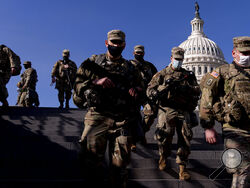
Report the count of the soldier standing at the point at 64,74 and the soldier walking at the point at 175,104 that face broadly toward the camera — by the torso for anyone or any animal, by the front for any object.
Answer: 2

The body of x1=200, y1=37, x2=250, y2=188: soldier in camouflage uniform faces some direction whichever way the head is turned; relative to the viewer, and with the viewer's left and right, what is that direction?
facing the viewer and to the right of the viewer

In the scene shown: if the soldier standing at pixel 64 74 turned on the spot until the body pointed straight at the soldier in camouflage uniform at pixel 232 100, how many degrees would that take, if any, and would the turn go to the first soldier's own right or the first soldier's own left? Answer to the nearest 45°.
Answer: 0° — they already face them

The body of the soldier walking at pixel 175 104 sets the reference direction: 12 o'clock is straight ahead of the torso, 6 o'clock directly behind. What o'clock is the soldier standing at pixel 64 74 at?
the soldier standing at pixel 64 74 is roughly at 5 o'clock from the soldier walking at pixel 175 104.

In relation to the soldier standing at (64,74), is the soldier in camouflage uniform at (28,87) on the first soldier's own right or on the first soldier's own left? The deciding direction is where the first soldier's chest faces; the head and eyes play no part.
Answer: on the first soldier's own right

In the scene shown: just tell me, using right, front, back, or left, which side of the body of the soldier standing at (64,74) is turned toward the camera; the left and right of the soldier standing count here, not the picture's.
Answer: front

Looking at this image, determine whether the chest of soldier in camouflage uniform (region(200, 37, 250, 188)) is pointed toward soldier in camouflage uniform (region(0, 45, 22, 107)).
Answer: no

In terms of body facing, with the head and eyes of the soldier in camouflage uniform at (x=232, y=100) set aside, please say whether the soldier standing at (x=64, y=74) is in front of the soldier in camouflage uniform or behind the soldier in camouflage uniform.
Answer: behind

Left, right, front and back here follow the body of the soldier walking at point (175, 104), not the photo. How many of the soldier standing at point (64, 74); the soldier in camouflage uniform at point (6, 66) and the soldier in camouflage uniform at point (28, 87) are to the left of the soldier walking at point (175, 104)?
0

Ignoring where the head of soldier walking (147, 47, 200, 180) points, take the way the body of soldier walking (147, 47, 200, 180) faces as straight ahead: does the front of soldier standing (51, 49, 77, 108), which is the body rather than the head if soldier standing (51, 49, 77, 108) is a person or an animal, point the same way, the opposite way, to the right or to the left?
the same way

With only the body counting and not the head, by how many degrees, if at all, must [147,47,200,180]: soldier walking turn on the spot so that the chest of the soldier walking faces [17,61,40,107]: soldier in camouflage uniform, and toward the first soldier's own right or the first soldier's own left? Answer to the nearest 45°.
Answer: approximately 135° to the first soldier's own right

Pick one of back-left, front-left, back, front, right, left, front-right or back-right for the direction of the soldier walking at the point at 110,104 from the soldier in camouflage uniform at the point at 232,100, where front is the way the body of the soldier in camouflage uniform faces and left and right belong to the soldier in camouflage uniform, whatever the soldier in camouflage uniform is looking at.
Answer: back-right

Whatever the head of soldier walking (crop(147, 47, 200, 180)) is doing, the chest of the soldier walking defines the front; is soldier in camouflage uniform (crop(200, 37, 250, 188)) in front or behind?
in front

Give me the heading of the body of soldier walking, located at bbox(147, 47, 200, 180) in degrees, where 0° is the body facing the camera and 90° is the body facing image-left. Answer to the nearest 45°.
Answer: approximately 0°

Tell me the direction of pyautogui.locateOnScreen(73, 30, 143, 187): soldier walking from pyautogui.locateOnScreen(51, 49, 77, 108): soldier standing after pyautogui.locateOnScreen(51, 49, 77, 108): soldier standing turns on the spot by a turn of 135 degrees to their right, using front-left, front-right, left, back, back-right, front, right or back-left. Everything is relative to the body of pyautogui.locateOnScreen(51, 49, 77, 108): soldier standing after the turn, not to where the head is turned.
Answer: back-left

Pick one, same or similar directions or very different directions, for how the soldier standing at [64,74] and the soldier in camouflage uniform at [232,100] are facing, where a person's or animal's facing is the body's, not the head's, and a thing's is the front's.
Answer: same or similar directions
